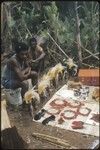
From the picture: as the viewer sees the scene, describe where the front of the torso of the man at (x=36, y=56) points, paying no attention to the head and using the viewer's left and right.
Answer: facing the viewer and to the left of the viewer
